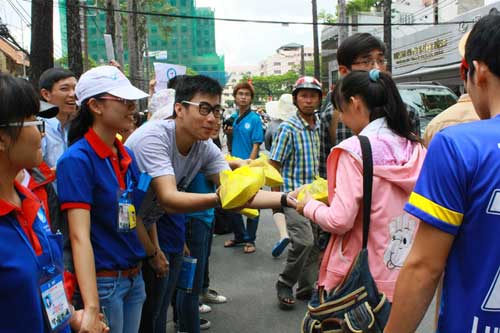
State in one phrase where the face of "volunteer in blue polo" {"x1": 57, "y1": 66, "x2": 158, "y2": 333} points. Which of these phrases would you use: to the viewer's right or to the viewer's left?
to the viewer's right

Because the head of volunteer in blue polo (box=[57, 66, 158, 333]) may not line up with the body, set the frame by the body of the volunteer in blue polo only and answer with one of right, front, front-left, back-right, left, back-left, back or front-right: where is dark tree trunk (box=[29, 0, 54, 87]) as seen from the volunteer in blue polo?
back-left

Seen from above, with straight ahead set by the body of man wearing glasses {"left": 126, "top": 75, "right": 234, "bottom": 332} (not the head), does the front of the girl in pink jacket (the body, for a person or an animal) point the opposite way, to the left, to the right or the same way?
the opposite way

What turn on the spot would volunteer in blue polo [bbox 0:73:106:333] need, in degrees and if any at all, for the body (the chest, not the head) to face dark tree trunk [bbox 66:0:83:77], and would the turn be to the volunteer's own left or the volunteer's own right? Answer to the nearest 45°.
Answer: approximately 135° to the volunteer's own left

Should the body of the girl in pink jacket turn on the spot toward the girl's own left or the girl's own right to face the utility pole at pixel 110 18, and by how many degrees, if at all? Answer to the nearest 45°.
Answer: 0° — they already face it

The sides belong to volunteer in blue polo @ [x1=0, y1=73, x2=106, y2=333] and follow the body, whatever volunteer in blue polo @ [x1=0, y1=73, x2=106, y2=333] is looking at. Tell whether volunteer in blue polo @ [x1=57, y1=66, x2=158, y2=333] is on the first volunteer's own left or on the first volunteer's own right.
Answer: on the first volunteer's own left

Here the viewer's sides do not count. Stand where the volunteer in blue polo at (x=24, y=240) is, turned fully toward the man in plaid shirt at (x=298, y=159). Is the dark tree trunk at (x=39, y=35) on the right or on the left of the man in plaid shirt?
left

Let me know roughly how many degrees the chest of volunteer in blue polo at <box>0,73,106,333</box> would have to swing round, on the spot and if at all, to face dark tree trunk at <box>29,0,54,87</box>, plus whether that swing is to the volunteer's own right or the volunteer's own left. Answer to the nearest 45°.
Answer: approximately 135° to the volunteer's own left
